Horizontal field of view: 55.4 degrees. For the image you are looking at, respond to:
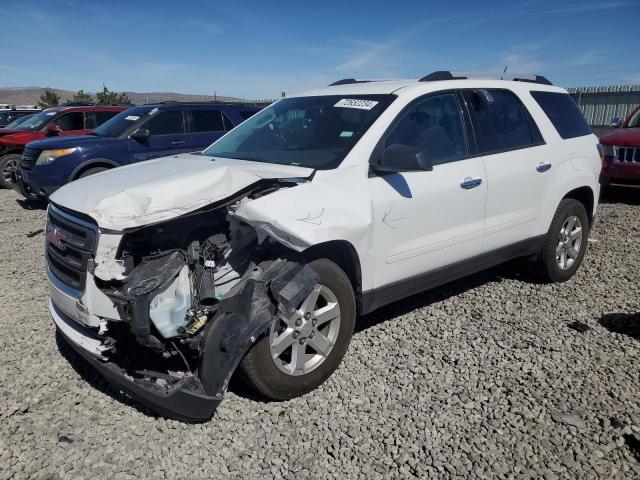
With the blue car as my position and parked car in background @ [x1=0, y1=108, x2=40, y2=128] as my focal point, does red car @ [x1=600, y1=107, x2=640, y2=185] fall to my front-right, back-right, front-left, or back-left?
back-right

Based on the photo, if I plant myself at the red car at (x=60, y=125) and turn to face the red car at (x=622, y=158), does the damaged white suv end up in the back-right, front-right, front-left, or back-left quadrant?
front-right

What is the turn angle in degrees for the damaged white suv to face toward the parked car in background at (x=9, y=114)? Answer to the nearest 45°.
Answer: approximately 90° to its right

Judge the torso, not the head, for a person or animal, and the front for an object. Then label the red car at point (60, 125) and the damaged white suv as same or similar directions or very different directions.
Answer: same or similar directions

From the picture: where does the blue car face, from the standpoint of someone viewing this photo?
facing the viewer and to the left of the viewer

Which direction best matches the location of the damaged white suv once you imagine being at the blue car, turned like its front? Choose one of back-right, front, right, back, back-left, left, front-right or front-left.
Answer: front-left

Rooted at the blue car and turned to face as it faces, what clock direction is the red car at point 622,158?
The red car is roughly at 8 o'clock from the blue car.

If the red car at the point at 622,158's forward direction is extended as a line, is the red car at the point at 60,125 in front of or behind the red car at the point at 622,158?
in front

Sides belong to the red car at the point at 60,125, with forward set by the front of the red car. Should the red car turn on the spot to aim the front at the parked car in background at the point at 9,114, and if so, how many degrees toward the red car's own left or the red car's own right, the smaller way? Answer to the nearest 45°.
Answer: approximately 135° to the red car's own right

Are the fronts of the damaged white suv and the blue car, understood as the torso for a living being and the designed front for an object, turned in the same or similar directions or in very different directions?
same or similar directions

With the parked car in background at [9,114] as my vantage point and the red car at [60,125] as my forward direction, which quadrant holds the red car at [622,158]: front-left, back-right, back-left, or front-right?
front-left
